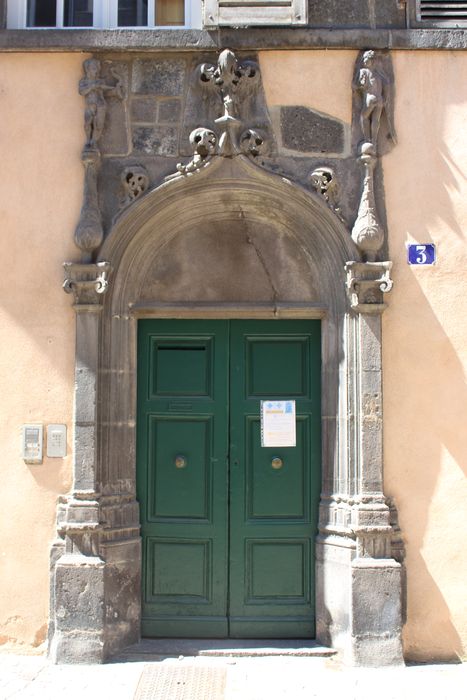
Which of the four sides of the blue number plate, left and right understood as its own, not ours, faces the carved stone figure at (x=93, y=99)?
right

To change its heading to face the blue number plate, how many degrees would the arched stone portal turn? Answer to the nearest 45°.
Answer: approximately 90° to its left

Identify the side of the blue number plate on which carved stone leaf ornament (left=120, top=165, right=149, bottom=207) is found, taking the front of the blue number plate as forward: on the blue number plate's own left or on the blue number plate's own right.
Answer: on the blue number plate's own right

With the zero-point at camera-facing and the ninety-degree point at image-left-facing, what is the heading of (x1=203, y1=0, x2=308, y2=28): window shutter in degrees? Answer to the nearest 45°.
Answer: approximately 0°

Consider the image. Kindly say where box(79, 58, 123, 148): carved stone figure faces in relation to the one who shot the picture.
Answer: facing the viewer

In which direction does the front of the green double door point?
toward the camera

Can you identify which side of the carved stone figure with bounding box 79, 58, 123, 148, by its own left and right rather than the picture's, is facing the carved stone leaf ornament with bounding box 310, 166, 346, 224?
left

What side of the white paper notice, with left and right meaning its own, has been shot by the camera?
front

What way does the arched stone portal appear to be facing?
toward the camera

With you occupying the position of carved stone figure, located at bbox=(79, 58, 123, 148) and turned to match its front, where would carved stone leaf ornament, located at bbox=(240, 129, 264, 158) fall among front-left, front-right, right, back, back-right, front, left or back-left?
left

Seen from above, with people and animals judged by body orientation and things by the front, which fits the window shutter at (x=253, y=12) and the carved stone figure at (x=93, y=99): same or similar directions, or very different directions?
same or similar directions
